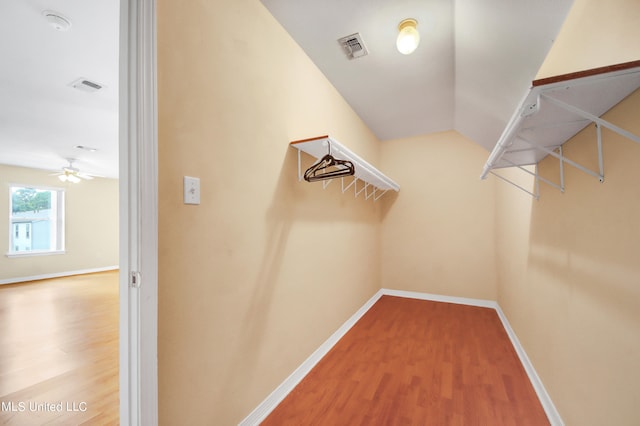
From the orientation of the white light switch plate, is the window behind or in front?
behind

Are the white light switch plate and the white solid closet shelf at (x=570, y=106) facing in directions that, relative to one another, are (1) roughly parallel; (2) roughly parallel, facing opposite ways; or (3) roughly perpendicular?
roughly parallel, facing opposite ways

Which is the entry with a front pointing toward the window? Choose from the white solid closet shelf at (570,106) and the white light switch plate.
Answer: the white solid closet shelf

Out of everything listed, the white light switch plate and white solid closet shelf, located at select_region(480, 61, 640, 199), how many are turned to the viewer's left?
1

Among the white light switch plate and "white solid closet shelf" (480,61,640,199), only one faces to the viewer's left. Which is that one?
the white solid closet shelf

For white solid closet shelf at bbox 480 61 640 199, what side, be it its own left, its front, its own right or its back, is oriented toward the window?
front

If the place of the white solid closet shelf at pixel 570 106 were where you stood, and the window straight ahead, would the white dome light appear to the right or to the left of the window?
right

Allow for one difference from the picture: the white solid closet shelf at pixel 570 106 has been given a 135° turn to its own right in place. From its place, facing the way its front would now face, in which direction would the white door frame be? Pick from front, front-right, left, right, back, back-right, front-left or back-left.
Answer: back

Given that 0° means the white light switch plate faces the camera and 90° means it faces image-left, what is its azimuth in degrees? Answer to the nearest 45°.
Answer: approximately 315°

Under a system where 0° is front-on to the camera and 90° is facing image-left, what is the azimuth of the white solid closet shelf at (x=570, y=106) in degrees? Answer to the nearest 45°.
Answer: approximately 90°

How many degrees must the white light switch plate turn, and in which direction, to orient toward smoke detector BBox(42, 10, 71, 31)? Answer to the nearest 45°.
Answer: approximately 180°

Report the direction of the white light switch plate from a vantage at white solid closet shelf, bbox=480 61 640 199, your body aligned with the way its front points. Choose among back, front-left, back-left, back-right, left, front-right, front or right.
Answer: front-left

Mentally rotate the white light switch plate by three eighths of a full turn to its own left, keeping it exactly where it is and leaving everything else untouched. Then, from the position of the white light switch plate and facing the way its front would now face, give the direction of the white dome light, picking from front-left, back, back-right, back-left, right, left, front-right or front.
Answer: right

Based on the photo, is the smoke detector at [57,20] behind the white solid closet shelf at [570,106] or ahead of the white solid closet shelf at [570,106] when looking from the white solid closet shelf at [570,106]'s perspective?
ahead

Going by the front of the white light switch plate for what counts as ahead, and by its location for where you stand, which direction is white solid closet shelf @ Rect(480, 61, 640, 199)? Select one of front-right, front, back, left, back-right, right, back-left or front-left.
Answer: front
